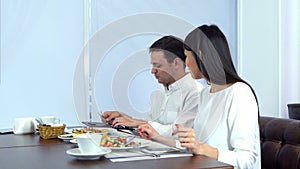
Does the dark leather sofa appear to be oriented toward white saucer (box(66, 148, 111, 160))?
yes

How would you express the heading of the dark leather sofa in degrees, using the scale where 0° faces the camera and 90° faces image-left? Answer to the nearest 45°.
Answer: approximately 45°

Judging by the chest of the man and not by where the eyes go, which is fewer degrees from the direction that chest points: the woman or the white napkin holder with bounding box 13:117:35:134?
the white napkin holder

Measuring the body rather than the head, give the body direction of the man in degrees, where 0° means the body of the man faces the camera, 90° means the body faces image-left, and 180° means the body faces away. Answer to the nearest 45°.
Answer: approximately 45°

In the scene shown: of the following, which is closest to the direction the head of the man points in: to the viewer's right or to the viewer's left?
to the viewer's left

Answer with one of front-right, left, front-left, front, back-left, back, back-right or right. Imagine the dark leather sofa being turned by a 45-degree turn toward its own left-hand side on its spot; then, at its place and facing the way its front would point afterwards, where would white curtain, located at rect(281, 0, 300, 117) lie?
back

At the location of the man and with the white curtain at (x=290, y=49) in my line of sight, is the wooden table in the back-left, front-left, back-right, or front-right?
back-right

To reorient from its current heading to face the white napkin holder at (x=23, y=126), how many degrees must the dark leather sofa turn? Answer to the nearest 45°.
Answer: approximately 45° to its right

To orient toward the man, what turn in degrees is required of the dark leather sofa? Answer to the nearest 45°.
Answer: approximately 90° to its right
